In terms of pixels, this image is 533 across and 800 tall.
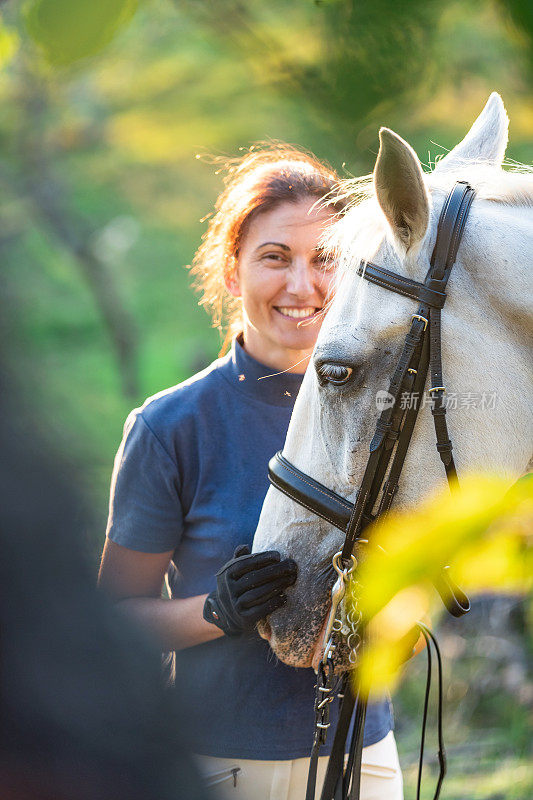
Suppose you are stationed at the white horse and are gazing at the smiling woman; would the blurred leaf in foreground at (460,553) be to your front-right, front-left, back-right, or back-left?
back-left

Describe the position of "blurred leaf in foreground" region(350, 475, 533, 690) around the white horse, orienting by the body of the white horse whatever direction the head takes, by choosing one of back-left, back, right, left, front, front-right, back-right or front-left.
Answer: left

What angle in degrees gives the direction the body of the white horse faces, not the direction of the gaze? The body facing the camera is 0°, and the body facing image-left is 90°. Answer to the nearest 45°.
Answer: approximately 90°

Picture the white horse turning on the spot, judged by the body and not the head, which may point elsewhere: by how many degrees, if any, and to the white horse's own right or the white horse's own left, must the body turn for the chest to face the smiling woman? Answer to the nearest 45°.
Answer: approximately 45° to the white horse's own right

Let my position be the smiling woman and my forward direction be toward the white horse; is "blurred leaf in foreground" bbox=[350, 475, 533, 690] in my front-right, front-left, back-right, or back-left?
front-right
